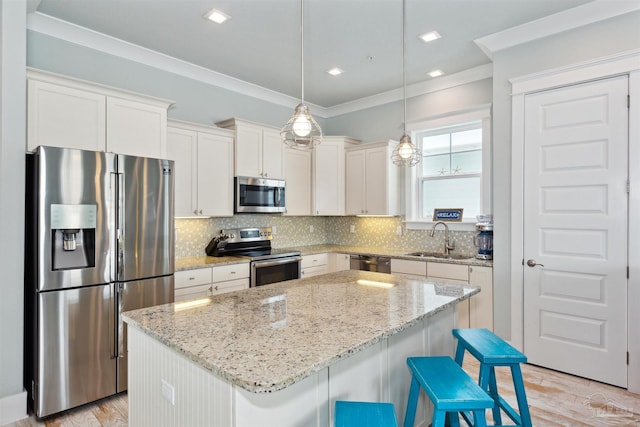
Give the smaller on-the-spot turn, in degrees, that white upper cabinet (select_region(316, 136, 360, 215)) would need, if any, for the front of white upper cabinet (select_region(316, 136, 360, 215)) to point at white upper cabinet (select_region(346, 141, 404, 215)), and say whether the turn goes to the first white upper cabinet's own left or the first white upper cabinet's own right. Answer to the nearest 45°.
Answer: approximately 90° to the first white upper cabinet's own left

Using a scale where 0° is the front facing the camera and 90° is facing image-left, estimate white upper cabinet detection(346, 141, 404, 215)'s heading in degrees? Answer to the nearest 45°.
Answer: approximately 45°

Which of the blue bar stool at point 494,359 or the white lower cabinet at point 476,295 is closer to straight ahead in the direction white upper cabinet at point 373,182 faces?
the blue bar stool

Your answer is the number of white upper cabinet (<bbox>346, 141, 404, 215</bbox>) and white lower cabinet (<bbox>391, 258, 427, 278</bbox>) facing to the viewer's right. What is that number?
0

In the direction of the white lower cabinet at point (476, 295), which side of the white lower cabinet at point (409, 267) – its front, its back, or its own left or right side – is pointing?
left

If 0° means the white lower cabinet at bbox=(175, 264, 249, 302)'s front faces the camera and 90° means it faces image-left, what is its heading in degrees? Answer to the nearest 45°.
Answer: approximately 315°
